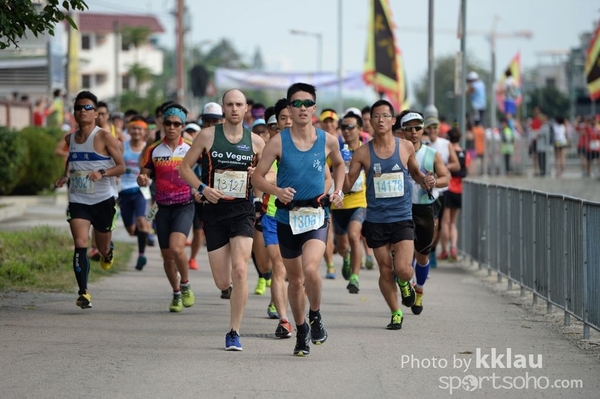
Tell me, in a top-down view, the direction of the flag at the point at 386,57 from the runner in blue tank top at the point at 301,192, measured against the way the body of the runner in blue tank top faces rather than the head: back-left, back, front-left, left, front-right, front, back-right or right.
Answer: back

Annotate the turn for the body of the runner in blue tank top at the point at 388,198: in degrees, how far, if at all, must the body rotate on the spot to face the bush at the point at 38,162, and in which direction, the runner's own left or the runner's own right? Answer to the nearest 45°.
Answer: approximately 135° to the runner's own right

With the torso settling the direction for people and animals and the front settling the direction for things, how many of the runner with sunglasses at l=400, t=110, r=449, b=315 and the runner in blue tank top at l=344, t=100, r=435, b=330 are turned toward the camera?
2

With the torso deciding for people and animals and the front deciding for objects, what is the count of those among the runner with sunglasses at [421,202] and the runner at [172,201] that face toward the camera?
2

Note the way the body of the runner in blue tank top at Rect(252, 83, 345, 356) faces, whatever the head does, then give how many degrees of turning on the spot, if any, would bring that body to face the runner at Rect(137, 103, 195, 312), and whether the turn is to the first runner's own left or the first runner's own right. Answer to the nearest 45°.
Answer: approximately 135° to the first runner's own right

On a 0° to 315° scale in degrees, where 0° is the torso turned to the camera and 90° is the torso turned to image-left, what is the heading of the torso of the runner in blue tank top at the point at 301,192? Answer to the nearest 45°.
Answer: approximately 0°

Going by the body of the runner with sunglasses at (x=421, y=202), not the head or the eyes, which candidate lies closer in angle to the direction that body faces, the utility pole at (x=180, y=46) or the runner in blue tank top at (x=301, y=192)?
the runner in blue tank top

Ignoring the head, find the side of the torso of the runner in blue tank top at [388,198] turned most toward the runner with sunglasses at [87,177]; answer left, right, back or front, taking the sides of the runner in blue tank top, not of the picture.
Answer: right
